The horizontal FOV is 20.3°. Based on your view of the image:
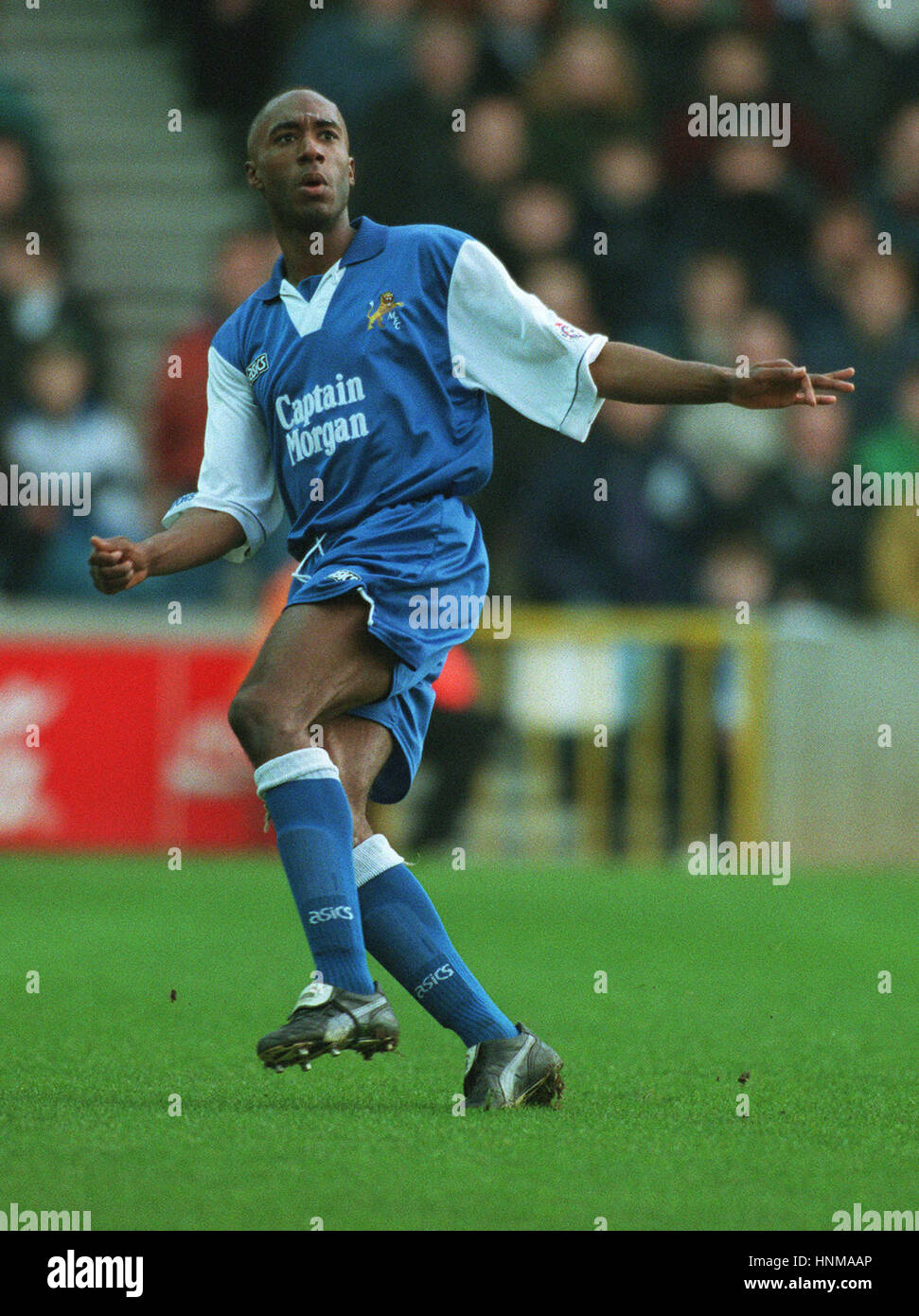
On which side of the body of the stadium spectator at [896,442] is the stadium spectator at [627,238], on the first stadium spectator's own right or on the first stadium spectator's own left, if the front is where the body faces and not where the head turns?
on the first stadium spectator's own right

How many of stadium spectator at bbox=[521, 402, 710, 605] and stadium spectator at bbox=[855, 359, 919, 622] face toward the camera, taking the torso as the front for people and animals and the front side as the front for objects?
2

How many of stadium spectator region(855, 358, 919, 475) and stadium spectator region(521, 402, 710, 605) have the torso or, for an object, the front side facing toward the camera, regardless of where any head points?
2

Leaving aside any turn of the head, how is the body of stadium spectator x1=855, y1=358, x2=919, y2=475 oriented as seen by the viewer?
toward the camera

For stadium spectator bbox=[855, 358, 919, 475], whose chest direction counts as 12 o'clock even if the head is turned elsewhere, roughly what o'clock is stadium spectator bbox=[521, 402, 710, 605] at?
stadium spectator bbox=[521, 402, 710, 605] is roughly at 2 o'clock from stadium spectator bbox=[855, 358, 919, 475].

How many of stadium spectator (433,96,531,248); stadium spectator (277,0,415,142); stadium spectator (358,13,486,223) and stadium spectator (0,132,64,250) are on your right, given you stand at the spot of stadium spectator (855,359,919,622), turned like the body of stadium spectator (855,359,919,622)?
4

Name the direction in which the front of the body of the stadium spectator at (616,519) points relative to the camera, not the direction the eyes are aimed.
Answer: toward the camera

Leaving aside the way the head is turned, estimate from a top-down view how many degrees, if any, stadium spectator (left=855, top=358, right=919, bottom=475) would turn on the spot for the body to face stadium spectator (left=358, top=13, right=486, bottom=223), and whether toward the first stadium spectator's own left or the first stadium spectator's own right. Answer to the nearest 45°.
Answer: approximately 90° to the first stadium spectator's own right
